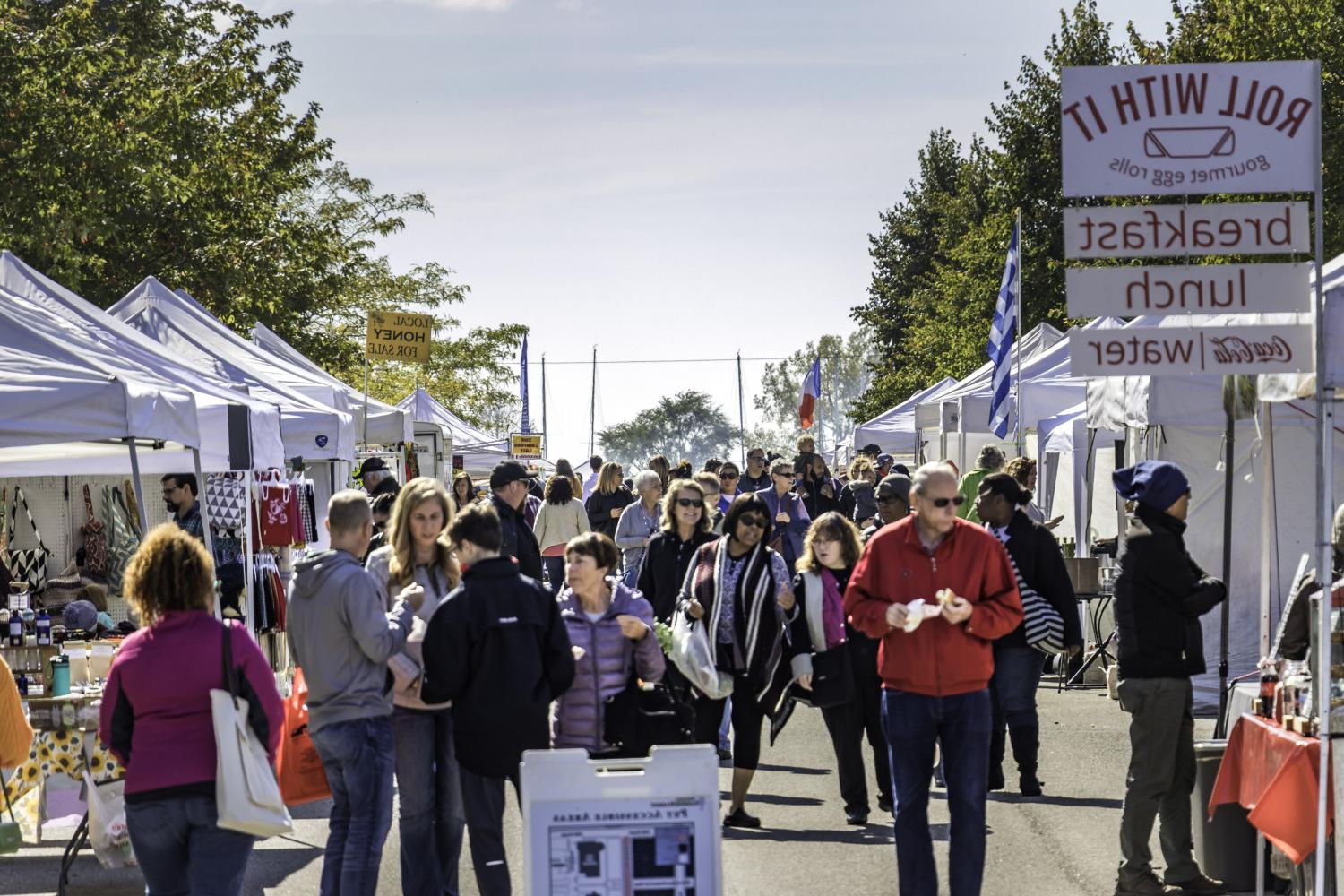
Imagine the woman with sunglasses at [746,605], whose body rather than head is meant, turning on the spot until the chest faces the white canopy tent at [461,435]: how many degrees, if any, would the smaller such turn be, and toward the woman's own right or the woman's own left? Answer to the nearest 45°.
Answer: approximately 180°

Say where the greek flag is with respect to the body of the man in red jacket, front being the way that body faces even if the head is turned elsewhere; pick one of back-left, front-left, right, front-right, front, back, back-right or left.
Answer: back

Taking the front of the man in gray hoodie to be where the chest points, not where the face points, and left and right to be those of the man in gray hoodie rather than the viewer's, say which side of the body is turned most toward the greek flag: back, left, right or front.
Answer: front

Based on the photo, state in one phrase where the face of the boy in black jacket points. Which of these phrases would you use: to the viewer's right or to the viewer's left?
to the viewer's left

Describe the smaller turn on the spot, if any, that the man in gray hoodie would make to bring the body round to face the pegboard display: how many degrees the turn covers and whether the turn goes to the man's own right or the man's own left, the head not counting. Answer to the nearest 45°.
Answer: approximately 45° to the man's own left

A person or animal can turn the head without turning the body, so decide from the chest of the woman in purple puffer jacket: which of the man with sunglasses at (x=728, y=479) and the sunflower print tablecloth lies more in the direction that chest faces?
the sunflower print tablecloth

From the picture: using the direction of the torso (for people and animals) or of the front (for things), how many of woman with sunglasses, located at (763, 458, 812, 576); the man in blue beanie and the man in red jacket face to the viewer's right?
1

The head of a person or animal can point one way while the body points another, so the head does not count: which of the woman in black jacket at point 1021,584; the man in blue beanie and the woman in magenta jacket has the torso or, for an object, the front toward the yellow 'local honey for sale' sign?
the woman in magenta jacket

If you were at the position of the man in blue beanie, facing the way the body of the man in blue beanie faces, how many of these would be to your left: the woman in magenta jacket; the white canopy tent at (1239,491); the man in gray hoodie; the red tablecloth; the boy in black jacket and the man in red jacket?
1

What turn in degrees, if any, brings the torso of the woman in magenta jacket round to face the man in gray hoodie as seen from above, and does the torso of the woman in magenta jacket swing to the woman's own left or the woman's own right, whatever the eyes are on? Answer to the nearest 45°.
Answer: approximately 45° to the woman's own right

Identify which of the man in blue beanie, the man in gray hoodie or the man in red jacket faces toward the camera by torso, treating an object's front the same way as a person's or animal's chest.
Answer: the man in red jacket

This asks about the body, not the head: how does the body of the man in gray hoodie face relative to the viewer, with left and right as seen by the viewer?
facing away from the viewer and to the right of the viewer

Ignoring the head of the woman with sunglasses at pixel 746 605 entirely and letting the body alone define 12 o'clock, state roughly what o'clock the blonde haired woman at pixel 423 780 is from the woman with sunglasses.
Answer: The blonde haired woman is roughly at 1 o'clock from the woman with sunglasses.

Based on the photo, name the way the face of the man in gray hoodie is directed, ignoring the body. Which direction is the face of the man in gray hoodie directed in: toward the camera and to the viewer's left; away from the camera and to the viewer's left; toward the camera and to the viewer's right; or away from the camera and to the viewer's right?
away from the camera and to the viewer's right

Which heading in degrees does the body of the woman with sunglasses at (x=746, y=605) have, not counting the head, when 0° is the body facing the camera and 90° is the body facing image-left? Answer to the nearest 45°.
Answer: approximately 0°

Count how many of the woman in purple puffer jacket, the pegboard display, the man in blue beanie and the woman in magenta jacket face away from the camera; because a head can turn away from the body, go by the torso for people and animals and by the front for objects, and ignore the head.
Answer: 1

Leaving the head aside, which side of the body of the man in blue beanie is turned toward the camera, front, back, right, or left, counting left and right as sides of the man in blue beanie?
right

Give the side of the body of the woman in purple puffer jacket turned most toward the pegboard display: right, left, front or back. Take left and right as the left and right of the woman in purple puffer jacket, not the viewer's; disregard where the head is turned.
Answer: right

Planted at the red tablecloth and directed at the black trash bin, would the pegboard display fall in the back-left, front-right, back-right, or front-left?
front-left

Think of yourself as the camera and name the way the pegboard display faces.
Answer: facing the viewer
